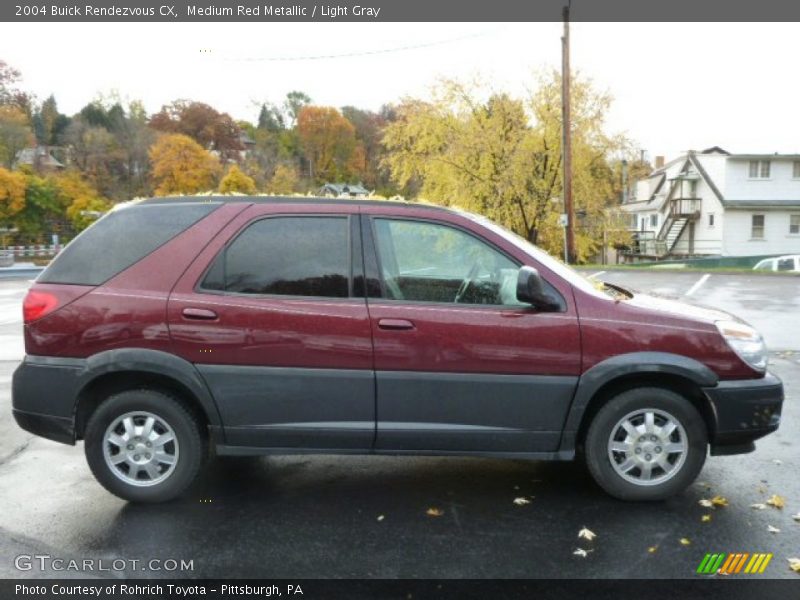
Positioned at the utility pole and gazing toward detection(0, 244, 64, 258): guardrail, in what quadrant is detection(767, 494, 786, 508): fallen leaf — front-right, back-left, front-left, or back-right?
back-left

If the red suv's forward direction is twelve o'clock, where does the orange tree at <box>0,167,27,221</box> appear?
The orange tree is roughly at 8 o'clock from the red suv.

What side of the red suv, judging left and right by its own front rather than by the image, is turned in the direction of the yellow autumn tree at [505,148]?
left

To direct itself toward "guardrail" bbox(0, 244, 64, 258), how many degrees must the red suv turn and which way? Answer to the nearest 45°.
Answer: approximately 135° to its left

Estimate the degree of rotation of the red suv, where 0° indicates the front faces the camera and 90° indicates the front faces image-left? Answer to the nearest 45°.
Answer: approximately 270°

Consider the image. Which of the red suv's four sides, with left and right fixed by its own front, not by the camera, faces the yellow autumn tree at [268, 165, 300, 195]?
left

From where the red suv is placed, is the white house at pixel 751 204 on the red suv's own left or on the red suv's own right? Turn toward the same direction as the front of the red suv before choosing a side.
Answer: on the red suv's own left

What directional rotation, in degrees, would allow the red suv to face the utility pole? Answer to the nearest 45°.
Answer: approximately 90° to its left

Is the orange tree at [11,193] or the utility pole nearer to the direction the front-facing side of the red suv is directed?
the utility pole
